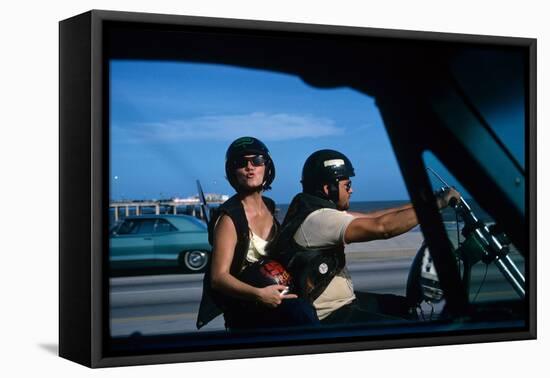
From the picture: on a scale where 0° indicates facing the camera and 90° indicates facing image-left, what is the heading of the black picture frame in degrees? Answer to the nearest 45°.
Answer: approximately 315°
